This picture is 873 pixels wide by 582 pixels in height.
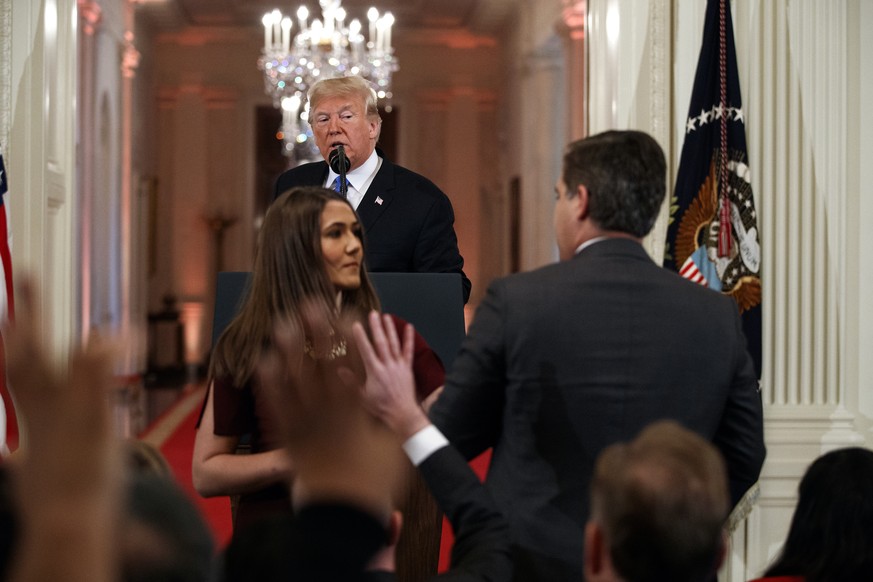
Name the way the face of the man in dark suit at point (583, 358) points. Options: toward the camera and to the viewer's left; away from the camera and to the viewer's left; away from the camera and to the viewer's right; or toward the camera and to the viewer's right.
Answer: away from the camera and to the viewer's left

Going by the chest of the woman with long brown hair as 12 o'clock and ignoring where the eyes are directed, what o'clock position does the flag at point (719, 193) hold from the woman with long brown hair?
The flag is roughly at 9 o'clock from the woman with long brown hair.

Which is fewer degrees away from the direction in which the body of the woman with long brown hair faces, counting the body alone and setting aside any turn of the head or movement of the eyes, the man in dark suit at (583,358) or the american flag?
the man in dark suit

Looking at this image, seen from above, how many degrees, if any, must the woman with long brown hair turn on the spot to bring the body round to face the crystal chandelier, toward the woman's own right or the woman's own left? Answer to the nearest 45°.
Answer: approximately 135° to the woman's own left

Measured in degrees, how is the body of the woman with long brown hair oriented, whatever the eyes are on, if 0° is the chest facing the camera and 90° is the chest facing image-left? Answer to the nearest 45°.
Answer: approximately 315°
